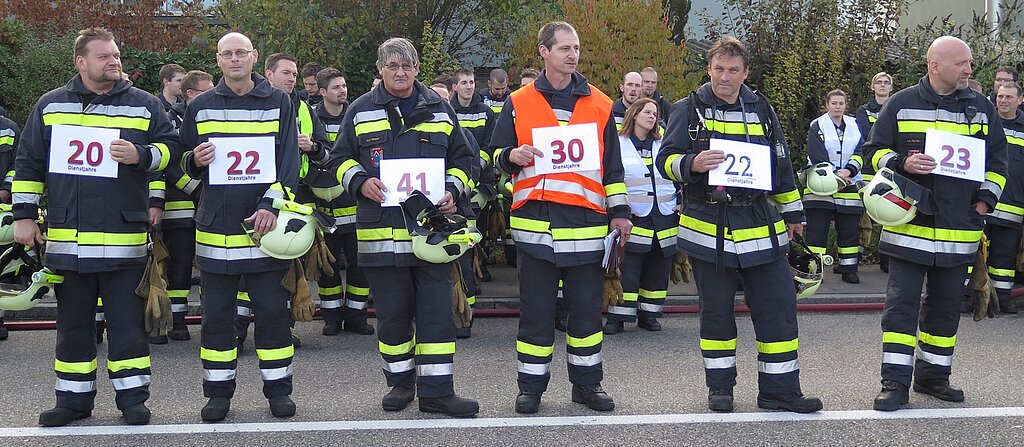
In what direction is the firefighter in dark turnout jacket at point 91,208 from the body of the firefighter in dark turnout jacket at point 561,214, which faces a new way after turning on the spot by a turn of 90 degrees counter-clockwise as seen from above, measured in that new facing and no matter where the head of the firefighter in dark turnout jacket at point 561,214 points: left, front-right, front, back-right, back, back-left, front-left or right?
back

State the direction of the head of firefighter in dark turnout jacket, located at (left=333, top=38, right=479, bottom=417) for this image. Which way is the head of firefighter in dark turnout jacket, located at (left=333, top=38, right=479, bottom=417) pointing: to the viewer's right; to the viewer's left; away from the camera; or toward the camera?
toward the camera

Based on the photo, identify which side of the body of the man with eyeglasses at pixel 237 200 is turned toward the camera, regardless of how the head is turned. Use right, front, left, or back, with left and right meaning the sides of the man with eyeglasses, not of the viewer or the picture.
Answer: front

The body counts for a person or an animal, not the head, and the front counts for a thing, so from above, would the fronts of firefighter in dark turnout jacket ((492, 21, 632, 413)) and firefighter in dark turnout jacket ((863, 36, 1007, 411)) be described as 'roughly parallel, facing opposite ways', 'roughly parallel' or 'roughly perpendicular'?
roughly parallel

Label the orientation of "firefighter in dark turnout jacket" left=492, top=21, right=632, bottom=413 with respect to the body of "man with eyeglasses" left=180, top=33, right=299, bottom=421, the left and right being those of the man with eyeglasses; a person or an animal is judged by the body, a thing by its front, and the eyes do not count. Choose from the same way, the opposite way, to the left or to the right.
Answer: the same way

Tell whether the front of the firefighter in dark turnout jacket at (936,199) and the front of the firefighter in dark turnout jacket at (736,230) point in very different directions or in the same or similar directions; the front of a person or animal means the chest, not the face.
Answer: same or similar directions

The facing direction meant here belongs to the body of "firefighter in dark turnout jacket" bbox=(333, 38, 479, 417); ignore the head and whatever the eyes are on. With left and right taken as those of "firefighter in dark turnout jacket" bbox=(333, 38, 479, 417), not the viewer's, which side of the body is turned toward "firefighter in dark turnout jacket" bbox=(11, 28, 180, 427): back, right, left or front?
right

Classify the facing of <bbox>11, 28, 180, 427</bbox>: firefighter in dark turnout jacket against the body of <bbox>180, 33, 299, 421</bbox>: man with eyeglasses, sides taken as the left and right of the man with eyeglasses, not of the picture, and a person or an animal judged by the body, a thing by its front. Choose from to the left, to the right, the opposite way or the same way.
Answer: the same way

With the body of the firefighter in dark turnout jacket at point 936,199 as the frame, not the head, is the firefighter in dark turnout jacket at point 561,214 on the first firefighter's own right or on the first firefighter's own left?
on the first firefighter's own right

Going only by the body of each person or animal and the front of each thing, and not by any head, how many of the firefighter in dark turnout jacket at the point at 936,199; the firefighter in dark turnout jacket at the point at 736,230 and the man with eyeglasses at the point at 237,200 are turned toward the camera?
3

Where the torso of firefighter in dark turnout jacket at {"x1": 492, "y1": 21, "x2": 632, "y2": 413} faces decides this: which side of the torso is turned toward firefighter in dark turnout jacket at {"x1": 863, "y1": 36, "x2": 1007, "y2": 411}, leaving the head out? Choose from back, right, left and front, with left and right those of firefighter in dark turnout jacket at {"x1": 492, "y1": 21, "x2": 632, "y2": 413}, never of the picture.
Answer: left

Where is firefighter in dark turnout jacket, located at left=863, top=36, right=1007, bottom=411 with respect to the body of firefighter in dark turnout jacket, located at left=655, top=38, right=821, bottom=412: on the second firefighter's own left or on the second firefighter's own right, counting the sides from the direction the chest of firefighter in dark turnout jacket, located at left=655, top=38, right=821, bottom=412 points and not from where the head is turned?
on the second firefighter's own left

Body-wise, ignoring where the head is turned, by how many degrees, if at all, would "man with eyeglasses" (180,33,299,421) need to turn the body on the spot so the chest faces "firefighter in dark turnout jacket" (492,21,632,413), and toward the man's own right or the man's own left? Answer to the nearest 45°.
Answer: approximately 90° to the man's own left

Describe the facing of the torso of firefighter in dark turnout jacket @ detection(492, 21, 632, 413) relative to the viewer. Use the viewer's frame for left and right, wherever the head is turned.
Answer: facing the viewer

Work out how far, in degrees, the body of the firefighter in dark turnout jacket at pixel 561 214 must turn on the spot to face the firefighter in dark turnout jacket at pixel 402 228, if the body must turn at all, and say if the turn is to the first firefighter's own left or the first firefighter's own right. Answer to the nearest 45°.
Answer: approximately 90° to the first firefighter's own right

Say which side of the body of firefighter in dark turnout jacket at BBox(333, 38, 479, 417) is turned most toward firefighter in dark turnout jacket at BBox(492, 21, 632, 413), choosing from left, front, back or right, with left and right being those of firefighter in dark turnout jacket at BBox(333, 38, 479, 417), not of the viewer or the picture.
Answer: left
